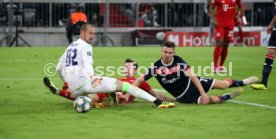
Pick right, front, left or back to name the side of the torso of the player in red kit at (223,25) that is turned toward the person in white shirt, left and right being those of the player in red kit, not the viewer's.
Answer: front

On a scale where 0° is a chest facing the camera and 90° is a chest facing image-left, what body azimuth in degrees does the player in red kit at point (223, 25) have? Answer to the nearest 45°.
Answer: approximately 0°

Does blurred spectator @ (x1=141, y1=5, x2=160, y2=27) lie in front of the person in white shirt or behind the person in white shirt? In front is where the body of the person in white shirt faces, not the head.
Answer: in front

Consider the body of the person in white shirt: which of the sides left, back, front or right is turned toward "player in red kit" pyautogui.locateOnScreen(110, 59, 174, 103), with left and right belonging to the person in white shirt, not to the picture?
front

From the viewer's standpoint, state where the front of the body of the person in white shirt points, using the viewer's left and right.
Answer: facing away from the viewer and to the right of the viewer
